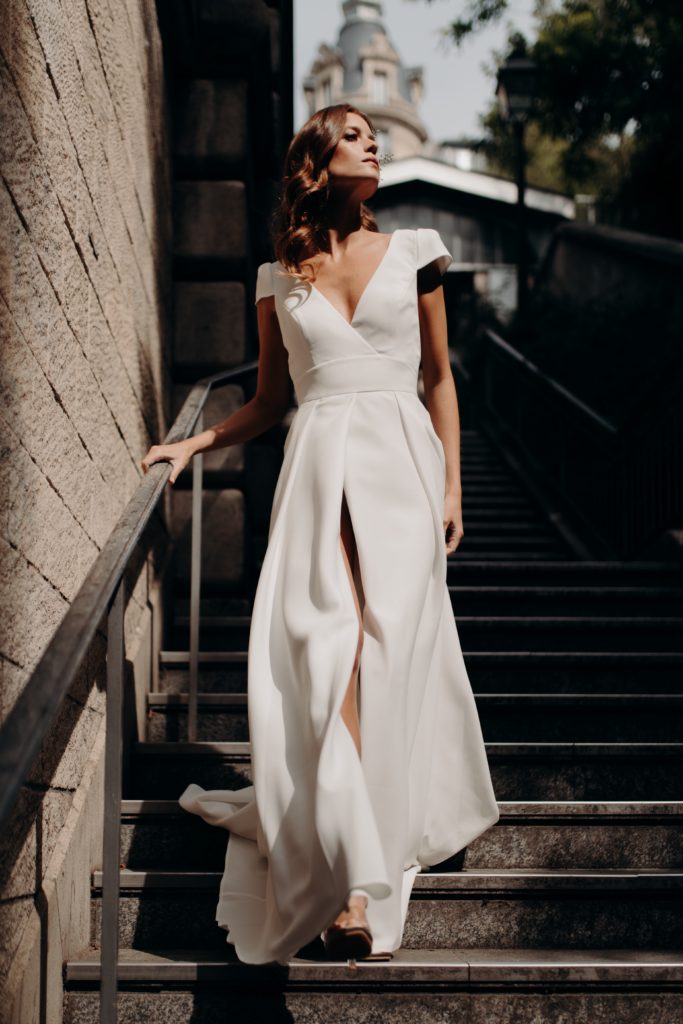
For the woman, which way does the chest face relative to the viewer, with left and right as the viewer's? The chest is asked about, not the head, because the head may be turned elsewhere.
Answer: facing the viewer

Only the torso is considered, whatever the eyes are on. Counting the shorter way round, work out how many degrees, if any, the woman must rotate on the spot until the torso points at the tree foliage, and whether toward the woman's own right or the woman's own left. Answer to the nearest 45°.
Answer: approximately 180°

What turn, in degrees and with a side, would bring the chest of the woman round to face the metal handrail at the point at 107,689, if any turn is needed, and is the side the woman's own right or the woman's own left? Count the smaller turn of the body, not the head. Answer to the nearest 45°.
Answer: approximately 45° to the woman's own right

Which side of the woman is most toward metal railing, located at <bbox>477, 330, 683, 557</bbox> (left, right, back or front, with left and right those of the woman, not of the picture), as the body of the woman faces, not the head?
back

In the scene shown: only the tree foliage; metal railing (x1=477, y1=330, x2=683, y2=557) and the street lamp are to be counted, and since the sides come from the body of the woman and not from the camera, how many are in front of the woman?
0

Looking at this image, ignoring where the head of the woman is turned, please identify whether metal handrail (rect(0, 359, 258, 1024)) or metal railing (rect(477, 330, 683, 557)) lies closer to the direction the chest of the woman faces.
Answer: the metal handrail

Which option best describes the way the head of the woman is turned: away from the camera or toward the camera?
toward the camera

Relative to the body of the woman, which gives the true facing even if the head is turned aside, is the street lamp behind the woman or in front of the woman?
behind
